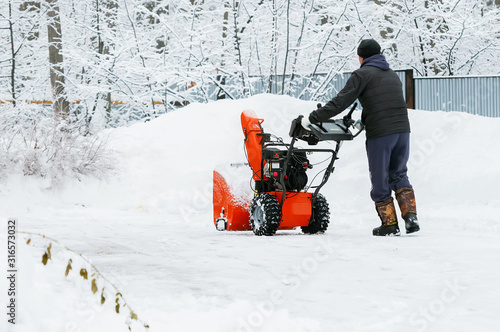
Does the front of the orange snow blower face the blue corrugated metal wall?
no

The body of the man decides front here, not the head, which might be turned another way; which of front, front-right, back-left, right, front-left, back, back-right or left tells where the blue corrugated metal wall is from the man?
front-right

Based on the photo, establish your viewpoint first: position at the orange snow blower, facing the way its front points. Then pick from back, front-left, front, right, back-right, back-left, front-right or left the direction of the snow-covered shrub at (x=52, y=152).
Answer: front

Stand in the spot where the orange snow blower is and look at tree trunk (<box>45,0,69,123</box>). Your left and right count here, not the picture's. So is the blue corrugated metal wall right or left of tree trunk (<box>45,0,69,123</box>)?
right

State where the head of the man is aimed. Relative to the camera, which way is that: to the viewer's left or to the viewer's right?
to the viewer's left

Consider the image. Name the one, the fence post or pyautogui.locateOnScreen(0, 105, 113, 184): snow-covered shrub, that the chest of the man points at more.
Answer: the snow-covered shrub

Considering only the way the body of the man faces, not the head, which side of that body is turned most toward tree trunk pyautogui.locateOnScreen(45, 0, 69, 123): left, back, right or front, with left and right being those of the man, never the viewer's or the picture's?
front

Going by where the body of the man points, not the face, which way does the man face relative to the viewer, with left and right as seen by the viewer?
facing away from the viewer and to the left of the viewer

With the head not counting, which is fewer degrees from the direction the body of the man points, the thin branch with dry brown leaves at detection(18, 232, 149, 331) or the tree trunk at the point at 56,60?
the tree trunk

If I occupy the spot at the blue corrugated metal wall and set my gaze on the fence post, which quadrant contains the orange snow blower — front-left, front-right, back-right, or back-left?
front-left

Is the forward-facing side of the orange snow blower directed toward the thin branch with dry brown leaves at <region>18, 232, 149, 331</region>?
no

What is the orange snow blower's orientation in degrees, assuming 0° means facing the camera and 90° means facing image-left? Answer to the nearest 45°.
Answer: approximately 135°

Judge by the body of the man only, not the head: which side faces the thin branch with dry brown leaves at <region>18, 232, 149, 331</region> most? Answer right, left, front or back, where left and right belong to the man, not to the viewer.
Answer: left

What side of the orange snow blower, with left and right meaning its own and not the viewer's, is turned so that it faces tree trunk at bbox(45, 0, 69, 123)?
front
